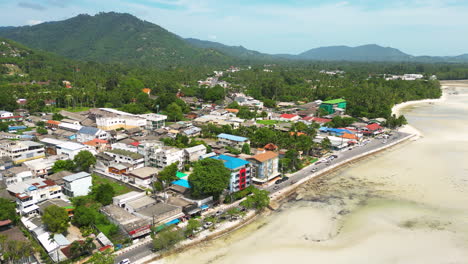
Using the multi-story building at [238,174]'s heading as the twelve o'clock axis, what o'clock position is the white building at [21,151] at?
The white building is roughly at 5 o'clock from the multi-story building.

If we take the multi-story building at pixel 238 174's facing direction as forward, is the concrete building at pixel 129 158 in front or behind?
behind

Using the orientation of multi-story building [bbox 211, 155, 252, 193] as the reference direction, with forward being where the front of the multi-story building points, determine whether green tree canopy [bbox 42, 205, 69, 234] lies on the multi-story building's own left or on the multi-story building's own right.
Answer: on the multi-story building's own right

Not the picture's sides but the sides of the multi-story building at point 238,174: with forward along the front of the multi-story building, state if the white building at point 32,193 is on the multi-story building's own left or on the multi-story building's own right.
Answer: on the multi-story building's own right

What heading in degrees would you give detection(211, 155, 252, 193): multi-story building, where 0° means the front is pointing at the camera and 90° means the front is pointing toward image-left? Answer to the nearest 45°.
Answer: approximately 315°

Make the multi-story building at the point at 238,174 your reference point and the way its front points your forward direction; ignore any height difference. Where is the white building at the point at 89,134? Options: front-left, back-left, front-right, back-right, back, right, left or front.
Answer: back

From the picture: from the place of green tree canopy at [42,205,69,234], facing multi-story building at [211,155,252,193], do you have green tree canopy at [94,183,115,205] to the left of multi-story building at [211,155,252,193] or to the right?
left

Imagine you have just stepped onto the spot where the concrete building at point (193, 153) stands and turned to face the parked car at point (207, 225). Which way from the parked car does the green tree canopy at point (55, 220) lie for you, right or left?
right

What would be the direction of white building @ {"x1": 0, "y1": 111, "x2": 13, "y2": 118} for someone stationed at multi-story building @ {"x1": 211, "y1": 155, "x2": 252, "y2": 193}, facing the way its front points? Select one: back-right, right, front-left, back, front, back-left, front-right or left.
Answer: back
